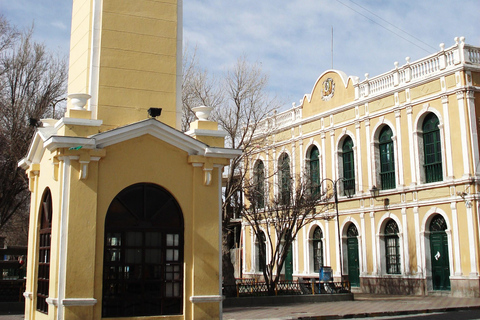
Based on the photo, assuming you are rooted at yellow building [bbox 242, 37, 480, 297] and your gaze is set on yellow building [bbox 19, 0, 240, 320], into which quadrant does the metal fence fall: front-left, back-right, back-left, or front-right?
front-right

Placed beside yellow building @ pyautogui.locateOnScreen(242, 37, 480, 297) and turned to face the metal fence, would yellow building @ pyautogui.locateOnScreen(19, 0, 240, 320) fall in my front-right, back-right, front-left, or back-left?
front-left

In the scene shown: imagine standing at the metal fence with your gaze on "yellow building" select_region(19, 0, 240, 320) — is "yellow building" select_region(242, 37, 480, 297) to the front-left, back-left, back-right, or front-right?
back-left

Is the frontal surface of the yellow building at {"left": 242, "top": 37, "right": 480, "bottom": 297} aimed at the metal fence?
yes

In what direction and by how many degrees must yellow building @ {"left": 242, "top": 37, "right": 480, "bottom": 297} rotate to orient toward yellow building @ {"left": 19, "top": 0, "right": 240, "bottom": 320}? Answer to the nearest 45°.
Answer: approximately 45° to its left
